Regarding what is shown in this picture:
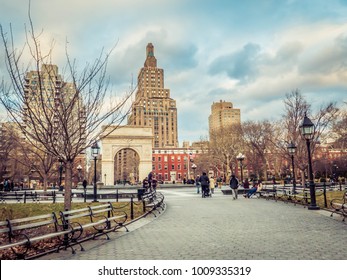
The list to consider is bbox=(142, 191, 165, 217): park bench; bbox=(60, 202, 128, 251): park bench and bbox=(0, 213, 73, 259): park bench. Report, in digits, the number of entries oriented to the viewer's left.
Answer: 0

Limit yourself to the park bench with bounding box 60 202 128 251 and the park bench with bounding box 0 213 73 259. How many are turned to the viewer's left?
0

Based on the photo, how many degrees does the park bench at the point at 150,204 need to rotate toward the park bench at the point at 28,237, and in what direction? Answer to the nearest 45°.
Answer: approximately 45° to its right

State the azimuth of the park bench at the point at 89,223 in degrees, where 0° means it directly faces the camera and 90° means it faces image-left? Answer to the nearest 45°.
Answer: approximately 315°

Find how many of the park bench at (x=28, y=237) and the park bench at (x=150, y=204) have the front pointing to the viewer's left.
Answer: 0

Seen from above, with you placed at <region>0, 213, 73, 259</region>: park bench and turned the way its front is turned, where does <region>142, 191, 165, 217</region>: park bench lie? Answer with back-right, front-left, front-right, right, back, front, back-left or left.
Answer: left

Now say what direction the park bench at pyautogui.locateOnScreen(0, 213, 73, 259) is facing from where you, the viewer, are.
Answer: facing the viewer and to the right of the viewer

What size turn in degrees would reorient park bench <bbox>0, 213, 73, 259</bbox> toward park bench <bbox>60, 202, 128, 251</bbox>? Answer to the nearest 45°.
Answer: approximately 90° to its left

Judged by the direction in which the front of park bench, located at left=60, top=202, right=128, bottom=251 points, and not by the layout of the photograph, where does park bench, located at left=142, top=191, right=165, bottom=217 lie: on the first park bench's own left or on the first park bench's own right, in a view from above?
on the first park bench's own left

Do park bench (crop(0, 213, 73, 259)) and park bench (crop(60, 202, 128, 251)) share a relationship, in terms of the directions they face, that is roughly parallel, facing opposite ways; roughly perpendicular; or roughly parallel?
roughly parallel
